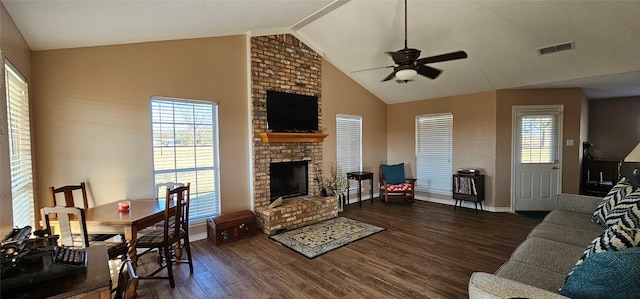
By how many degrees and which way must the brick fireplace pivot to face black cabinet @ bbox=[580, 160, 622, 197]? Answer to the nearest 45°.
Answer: approximately 45° to its left

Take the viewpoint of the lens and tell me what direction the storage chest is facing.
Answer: facing the viewer and to the right of the viewer

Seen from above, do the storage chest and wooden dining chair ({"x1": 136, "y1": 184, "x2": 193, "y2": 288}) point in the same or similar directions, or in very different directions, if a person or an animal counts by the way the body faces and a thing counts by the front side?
very different directions

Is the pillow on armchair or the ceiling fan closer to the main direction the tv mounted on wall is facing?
the ceiling fan

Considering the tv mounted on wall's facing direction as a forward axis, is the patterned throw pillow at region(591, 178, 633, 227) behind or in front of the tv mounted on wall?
in front

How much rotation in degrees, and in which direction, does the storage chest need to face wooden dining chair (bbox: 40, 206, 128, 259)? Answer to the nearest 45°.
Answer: approximately 90° to its right

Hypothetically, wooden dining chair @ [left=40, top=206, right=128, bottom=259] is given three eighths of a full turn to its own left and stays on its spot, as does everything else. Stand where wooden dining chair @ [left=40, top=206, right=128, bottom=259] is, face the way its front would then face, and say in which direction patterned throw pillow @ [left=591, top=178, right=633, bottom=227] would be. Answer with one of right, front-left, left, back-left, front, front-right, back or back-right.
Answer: back-right
